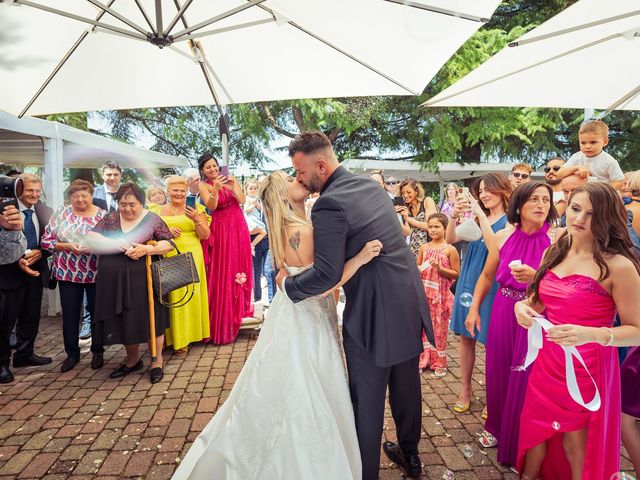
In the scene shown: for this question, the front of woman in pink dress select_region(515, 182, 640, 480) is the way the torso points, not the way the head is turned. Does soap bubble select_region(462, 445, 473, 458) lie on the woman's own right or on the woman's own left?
on the woman's own right

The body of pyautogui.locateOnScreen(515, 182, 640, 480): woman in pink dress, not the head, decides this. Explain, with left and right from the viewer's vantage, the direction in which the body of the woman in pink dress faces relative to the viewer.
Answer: facing the viewer and to the left of the viewer

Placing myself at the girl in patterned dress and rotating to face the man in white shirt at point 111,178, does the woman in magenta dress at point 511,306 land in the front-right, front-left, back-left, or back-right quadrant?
back-left

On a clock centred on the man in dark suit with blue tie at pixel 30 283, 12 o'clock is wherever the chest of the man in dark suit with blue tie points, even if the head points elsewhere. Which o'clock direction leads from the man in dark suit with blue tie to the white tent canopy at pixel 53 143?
The white tent canopy is roughly at 8 o'clock from the man in dark suit with blue tie.

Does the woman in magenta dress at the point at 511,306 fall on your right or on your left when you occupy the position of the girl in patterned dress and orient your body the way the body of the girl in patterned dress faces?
on your left

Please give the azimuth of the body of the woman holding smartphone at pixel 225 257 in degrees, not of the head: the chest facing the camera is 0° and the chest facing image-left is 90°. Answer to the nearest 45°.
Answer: approximately 315°

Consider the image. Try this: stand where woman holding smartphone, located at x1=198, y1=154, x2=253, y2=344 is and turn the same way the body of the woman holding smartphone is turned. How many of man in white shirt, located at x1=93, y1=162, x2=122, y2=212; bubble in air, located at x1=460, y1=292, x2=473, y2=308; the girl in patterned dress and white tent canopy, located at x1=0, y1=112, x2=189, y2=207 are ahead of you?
2

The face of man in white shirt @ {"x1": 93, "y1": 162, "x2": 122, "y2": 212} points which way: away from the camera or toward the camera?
toward the camera

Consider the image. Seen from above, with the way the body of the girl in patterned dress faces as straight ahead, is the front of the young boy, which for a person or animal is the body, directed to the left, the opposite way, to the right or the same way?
the same way

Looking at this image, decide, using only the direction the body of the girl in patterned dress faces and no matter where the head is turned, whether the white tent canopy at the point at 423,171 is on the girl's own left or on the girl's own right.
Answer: on the girl's own right

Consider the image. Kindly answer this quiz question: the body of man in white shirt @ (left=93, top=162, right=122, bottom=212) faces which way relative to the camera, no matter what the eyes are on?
toward the camera

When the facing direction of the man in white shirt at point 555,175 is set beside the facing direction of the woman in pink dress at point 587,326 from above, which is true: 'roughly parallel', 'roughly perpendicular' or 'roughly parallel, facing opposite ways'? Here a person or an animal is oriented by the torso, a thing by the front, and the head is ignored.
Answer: roughly parallel

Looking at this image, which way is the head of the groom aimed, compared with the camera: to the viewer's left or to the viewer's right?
to the viewer's left
